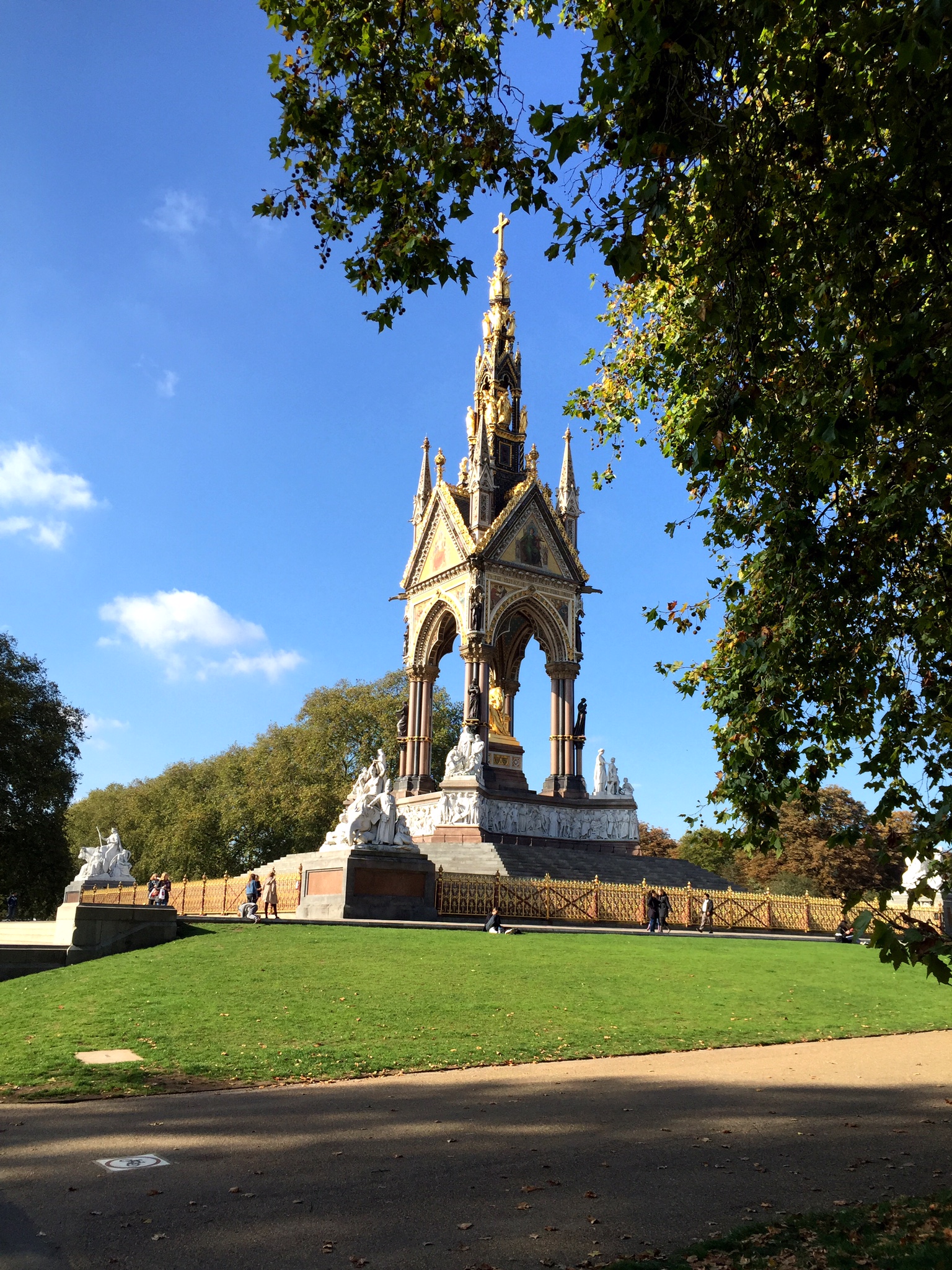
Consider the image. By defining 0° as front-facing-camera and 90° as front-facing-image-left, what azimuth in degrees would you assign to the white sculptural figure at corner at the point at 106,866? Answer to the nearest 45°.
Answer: approximately 45°

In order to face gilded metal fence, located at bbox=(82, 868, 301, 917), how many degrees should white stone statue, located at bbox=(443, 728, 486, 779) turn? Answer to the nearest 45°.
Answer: approximately 45° to its right

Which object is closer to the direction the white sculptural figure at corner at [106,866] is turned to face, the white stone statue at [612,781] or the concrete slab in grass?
the concrete slab in grass

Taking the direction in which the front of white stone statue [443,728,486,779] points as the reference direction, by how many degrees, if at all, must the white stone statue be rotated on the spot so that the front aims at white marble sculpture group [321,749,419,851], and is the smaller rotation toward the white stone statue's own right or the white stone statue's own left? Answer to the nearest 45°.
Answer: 0° — it already faces it

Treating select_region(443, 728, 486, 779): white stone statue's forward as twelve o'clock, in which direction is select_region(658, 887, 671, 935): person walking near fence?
The person walking near fence is roughly at 11 o'clock from the white stone statue.

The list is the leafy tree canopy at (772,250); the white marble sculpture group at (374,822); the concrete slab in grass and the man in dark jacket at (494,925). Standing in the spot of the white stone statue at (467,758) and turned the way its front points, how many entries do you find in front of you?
4

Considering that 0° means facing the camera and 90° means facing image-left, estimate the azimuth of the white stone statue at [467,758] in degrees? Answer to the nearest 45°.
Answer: approximately 0°

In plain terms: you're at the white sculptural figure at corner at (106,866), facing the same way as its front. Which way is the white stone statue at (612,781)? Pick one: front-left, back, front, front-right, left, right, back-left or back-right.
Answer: back-left

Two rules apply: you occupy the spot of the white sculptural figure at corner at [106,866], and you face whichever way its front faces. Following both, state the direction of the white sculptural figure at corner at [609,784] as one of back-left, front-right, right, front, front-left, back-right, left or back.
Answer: back-left

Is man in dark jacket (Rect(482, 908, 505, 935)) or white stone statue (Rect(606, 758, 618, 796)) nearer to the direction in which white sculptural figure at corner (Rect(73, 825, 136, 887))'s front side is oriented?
the man in dark jacket
